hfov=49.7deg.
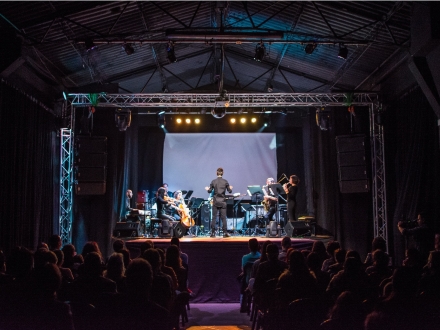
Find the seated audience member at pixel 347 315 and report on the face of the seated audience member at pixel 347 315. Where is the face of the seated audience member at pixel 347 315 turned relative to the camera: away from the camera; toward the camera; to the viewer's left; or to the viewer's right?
away from the camera

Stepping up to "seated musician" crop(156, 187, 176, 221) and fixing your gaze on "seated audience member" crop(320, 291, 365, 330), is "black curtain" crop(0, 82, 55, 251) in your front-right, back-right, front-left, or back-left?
front-right

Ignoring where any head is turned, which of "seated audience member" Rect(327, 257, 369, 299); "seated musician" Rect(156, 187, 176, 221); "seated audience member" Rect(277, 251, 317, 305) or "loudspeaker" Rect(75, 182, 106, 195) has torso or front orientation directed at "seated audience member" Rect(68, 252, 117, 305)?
the loudspeaker

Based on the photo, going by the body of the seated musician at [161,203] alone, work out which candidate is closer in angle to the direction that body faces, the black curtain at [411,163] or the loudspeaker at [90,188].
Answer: the black curtain

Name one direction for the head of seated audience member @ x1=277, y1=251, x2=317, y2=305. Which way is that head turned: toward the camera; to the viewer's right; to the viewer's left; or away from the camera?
away from the camera

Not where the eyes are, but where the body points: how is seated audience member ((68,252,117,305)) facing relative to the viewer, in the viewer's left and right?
facing away from the viewer

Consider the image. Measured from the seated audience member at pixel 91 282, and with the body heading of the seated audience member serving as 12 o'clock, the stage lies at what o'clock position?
The stage is roughly at 1 o'clock from the seated audience member.

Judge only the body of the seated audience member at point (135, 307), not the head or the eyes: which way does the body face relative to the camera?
away from the camera

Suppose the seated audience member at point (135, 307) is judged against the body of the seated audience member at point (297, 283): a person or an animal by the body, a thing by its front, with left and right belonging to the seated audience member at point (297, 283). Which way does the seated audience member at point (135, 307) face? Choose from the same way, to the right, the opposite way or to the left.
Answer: the same way

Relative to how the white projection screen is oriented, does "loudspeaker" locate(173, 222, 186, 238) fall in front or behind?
in front

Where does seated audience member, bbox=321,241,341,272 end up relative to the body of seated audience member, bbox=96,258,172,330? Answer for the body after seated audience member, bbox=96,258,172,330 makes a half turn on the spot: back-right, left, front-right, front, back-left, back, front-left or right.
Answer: back-left

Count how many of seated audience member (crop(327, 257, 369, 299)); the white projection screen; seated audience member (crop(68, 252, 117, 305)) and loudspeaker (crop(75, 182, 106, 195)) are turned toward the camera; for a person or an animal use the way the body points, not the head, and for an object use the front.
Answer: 2

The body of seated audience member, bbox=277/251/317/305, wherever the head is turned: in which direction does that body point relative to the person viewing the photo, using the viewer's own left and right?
facing away from the viewer

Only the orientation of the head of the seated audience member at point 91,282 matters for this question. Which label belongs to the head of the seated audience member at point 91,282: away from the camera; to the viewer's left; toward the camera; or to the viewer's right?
away from the camera

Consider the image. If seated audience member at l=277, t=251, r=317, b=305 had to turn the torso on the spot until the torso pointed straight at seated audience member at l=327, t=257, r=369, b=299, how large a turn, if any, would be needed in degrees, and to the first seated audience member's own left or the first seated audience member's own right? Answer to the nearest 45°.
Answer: approximately 45° to the first seated audience member's own right

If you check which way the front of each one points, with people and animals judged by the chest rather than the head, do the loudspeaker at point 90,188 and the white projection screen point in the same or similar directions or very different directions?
same or similar directions

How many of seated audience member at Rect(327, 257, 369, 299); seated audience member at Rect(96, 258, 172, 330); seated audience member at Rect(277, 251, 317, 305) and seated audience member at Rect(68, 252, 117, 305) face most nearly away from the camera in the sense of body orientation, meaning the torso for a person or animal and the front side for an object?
4

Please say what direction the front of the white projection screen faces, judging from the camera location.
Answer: facing the viewer

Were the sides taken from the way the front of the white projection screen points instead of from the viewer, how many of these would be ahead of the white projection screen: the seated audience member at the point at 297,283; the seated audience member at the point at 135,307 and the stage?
3
